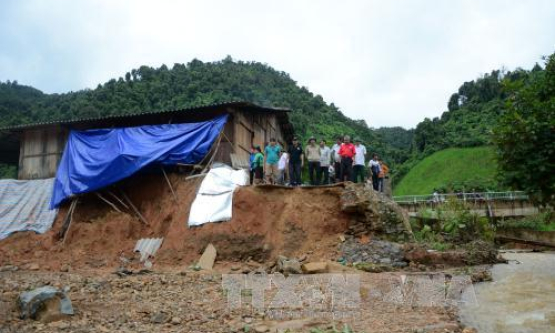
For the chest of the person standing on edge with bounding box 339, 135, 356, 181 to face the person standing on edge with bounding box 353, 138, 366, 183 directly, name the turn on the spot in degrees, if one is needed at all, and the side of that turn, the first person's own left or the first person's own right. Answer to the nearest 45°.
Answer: approximately 135° to the first person's own left

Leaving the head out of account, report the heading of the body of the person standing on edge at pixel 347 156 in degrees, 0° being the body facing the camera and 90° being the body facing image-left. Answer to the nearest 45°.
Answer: approximately 0°

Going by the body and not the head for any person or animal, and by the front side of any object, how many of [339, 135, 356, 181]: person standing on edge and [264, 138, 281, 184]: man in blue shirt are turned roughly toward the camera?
2

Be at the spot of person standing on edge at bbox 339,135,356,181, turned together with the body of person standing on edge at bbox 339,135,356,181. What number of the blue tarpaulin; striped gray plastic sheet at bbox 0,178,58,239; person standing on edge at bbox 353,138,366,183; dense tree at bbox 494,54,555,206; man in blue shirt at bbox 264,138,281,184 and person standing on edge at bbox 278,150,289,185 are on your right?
4

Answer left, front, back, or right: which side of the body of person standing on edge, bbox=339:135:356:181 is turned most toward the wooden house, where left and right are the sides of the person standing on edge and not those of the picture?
right

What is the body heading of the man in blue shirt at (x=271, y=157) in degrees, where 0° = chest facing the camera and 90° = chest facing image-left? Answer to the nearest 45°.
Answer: approximately 0°

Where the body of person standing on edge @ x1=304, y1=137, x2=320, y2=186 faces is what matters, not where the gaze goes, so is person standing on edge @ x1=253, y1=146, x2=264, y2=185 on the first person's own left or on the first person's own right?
on the first person's own right

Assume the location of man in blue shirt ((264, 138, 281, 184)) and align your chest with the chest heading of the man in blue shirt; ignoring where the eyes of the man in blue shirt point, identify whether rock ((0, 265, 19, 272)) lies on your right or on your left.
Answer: on your right

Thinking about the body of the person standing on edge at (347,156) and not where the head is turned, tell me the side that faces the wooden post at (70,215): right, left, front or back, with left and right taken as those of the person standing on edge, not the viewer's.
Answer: right

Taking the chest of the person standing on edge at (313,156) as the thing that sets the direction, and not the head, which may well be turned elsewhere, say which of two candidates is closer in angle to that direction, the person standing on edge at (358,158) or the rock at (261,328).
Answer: the rock

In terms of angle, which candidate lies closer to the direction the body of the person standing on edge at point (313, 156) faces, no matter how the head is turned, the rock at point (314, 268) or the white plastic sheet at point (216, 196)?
the rock

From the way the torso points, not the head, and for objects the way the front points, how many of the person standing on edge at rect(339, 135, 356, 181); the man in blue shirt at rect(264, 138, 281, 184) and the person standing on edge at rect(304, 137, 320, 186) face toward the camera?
3

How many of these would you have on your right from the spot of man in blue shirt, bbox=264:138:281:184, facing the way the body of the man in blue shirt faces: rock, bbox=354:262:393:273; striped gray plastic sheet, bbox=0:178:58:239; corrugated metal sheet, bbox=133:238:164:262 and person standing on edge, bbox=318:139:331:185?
2

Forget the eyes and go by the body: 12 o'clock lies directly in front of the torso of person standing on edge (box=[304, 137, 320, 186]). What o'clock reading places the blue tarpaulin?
The blue tarpaulin is roughly at 3 o'clock from the person standing on edge.

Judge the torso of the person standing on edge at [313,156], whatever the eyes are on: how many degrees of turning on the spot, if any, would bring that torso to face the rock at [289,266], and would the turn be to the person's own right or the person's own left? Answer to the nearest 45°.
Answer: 0° — they already face it
